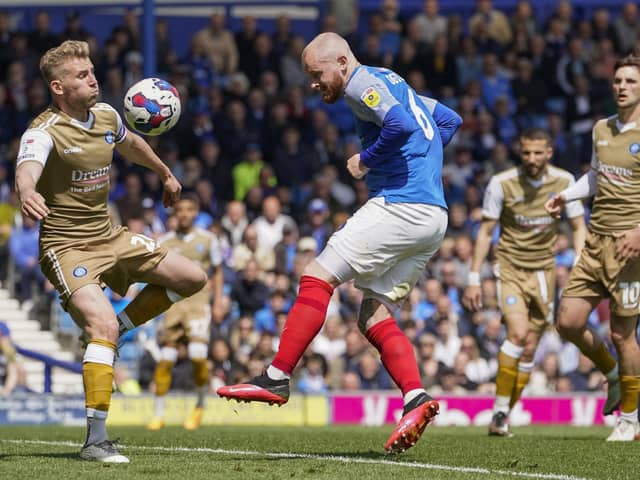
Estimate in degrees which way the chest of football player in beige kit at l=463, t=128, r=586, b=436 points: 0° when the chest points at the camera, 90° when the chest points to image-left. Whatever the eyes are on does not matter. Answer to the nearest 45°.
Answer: approximately 0°

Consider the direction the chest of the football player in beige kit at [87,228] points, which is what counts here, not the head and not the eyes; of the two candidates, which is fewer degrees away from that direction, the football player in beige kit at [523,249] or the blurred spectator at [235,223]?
the football player in beige kit

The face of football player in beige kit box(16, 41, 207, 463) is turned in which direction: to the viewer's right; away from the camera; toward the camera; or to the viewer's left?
to the viewer's right

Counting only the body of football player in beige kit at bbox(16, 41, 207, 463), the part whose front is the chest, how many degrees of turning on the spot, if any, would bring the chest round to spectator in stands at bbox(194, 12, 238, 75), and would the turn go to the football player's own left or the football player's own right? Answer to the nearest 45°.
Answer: approximately 135° to the football player's own left

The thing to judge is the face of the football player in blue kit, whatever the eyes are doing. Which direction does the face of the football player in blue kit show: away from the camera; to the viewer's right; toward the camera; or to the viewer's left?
to the viewer's left
